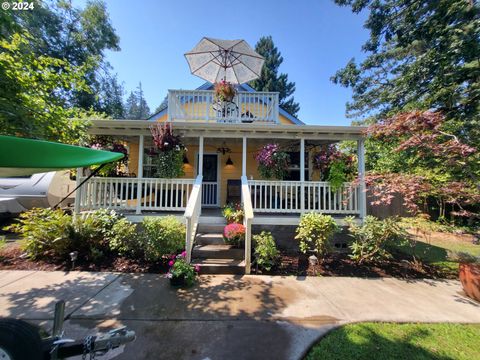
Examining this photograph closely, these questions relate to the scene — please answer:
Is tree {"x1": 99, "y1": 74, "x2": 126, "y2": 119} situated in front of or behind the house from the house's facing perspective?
behind

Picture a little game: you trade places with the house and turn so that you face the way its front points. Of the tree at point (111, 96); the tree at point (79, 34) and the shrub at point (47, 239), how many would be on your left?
0

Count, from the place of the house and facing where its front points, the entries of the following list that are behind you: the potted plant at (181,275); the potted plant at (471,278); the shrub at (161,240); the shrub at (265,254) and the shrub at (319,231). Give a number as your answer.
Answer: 0

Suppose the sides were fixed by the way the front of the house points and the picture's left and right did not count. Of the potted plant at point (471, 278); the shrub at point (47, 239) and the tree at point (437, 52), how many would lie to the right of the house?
1

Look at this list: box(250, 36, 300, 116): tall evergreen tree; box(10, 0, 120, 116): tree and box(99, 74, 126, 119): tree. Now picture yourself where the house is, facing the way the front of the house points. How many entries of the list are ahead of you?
0

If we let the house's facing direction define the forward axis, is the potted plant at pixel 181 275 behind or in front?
in front

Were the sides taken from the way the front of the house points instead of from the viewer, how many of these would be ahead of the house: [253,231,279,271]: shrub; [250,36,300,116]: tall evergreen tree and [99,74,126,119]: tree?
1

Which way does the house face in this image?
toward the camera

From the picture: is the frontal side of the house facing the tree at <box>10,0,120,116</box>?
no

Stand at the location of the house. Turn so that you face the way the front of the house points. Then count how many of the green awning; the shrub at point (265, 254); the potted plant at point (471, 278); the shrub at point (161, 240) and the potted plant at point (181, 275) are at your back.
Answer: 0

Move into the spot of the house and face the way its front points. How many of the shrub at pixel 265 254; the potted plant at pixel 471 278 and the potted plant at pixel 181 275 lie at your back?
0

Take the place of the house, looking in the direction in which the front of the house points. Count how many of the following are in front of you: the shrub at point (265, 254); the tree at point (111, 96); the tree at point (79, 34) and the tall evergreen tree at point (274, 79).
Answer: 1

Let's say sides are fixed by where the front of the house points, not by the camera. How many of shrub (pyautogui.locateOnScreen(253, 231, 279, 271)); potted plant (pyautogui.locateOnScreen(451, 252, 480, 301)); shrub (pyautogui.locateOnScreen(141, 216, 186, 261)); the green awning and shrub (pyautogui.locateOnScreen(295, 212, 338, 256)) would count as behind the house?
0

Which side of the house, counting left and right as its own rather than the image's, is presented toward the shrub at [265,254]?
front

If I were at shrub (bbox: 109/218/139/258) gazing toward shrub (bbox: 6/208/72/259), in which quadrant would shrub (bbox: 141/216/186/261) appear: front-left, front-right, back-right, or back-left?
back-left

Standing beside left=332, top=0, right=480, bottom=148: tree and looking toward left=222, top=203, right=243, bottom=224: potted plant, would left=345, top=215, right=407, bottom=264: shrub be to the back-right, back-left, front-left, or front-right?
front-left

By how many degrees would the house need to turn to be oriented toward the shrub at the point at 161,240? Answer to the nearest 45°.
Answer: approximately 45° to its right

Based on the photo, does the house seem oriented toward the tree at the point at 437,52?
no

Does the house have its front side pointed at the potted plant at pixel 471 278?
no

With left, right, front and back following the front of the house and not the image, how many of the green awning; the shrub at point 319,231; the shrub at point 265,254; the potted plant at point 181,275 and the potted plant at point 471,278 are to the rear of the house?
0
